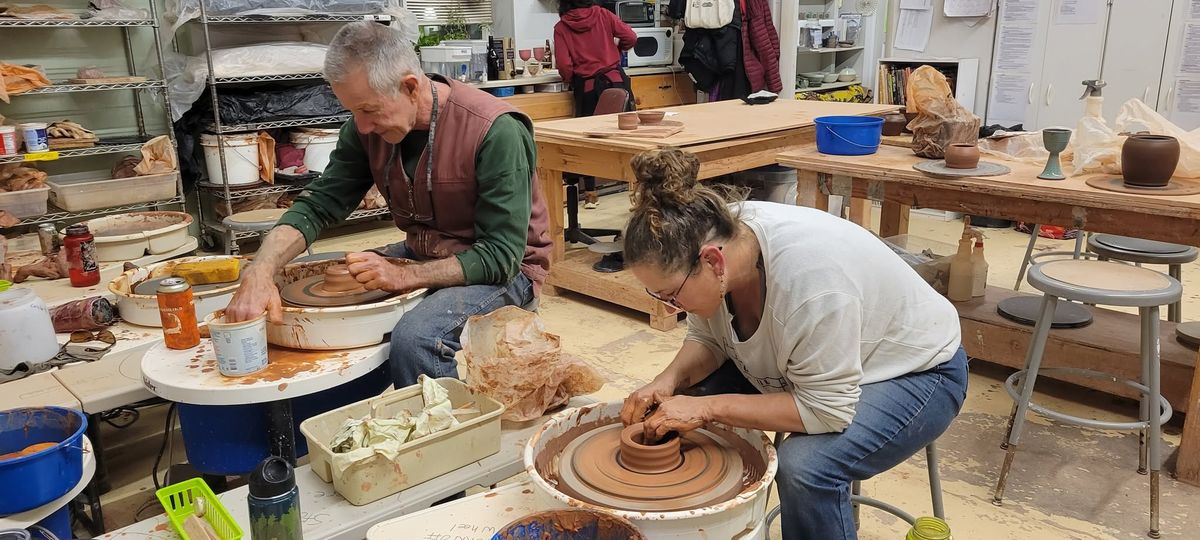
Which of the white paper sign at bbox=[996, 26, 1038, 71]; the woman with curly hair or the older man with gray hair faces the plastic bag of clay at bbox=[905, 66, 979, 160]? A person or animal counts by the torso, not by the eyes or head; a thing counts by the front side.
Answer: the white paper sign

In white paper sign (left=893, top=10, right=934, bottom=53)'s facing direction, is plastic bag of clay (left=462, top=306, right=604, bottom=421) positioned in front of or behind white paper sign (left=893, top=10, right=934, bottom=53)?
in front

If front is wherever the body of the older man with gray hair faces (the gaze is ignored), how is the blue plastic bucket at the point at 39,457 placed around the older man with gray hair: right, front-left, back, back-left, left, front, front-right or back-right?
front

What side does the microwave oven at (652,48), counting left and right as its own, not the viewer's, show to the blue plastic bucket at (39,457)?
front

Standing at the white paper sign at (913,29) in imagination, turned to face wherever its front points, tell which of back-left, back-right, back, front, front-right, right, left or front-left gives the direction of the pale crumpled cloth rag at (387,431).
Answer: front

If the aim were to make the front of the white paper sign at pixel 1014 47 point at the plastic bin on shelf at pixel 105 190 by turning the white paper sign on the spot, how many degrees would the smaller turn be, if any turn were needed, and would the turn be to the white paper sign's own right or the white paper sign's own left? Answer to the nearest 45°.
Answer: approximately 45° to the white paper sign's own right

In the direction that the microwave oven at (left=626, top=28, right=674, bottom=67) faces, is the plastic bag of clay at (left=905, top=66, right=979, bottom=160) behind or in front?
in front

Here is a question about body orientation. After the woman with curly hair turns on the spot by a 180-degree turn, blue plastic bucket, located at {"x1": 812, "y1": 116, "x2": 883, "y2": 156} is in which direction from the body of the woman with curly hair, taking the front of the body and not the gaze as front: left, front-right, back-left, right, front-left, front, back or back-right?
front-left

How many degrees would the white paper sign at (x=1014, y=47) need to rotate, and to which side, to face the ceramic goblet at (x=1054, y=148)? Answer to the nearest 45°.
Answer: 0° — it already faces it

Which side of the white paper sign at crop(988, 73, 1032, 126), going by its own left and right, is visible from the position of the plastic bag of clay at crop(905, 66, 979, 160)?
front

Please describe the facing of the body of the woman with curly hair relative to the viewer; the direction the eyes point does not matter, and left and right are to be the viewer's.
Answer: facing the viewer and to the left of the viewer

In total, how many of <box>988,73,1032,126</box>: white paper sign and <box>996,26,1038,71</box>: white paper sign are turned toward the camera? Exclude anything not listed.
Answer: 2

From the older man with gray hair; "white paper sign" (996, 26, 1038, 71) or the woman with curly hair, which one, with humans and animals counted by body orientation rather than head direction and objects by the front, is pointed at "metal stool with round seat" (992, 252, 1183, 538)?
the white paper sign

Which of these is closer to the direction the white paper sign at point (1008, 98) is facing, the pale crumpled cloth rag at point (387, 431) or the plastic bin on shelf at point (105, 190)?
the pale crumpled cloth rag

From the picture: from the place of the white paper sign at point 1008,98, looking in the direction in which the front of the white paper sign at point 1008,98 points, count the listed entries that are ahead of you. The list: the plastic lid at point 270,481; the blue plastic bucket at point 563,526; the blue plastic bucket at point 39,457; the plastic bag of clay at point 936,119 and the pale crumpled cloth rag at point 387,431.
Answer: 5

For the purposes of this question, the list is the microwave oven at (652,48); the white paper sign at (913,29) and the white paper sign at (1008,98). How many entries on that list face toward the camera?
3

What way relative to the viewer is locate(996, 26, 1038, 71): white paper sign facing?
toward the camera

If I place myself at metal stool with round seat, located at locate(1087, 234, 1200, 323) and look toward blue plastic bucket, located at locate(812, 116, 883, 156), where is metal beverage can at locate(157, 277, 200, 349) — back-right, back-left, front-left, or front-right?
front-left

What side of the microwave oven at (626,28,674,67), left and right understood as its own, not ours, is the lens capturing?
front
